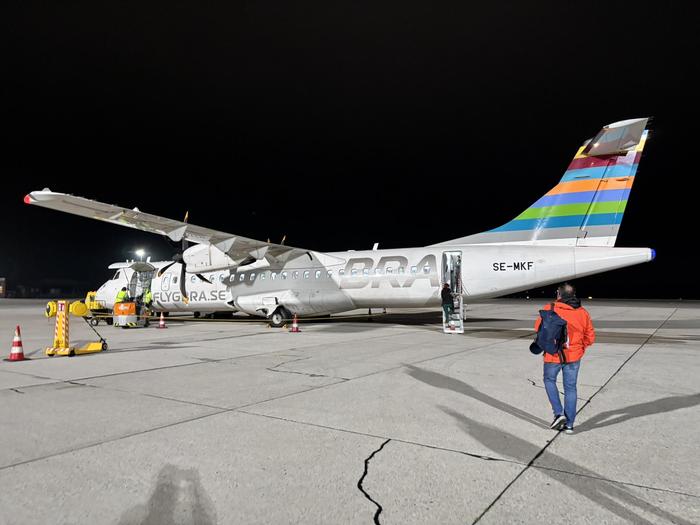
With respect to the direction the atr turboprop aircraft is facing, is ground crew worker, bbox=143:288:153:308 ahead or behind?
ahead

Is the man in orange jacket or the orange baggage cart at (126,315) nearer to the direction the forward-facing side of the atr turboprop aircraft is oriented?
the orange baggage cart

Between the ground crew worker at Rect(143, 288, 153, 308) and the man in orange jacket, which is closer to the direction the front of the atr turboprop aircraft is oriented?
the ground crew worker

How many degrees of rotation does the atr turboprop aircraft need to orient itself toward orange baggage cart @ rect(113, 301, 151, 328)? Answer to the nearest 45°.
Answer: approximately 45° to its left

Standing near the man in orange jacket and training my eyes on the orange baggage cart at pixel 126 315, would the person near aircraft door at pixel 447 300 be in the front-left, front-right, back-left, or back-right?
front-right

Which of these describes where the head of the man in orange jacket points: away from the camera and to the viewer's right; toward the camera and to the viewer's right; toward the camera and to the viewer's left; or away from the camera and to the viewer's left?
away from the camera and to the viewer's left

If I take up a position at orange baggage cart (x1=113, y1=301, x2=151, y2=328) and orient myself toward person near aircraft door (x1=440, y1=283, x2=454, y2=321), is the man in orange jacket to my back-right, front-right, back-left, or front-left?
front-right

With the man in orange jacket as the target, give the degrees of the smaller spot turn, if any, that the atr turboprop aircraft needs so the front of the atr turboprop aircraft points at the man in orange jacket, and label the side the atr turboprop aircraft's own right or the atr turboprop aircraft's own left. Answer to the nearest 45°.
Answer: approximately 135° to the atr turboprop aircraft's own left

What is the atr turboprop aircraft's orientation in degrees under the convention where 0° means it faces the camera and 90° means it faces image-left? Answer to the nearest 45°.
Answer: approximately 135°
